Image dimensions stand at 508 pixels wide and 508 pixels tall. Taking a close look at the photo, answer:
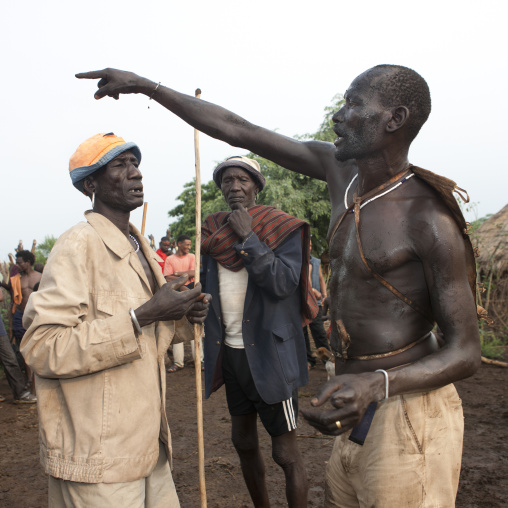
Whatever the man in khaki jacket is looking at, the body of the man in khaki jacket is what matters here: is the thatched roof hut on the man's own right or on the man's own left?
on the man's own left

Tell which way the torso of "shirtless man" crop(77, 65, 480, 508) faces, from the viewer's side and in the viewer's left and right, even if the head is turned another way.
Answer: facing the viewer and to the left of the viewer

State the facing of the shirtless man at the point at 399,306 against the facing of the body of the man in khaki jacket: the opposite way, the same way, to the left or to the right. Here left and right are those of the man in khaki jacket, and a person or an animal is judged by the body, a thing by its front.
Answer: to the right

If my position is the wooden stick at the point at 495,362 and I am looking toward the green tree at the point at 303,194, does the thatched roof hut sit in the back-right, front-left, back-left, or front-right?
front-right

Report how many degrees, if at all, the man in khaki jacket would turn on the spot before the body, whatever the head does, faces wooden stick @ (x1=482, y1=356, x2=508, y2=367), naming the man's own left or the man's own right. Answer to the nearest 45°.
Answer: approximately 90° to the man's own left

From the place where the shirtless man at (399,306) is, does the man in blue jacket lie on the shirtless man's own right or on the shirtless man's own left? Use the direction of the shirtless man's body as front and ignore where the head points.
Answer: on the shirtless man's own right

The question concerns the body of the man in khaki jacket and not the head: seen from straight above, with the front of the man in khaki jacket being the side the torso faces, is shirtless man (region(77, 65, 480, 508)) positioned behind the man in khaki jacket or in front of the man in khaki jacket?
in front

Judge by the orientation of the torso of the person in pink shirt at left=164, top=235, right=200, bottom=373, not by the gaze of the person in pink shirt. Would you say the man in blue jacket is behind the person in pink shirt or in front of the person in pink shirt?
in front

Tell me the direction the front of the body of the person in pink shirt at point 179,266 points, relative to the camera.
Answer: toward the camera

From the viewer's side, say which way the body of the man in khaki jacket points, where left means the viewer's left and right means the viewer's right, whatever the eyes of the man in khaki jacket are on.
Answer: facing the viewer and to the right of the viewer

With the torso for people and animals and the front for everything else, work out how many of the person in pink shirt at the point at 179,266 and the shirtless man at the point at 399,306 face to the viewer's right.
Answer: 0

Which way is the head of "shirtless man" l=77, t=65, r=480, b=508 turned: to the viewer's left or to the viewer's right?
to the viewer's left

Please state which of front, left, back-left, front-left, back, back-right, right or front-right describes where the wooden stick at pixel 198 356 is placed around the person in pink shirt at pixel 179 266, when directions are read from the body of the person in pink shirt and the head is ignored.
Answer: front
